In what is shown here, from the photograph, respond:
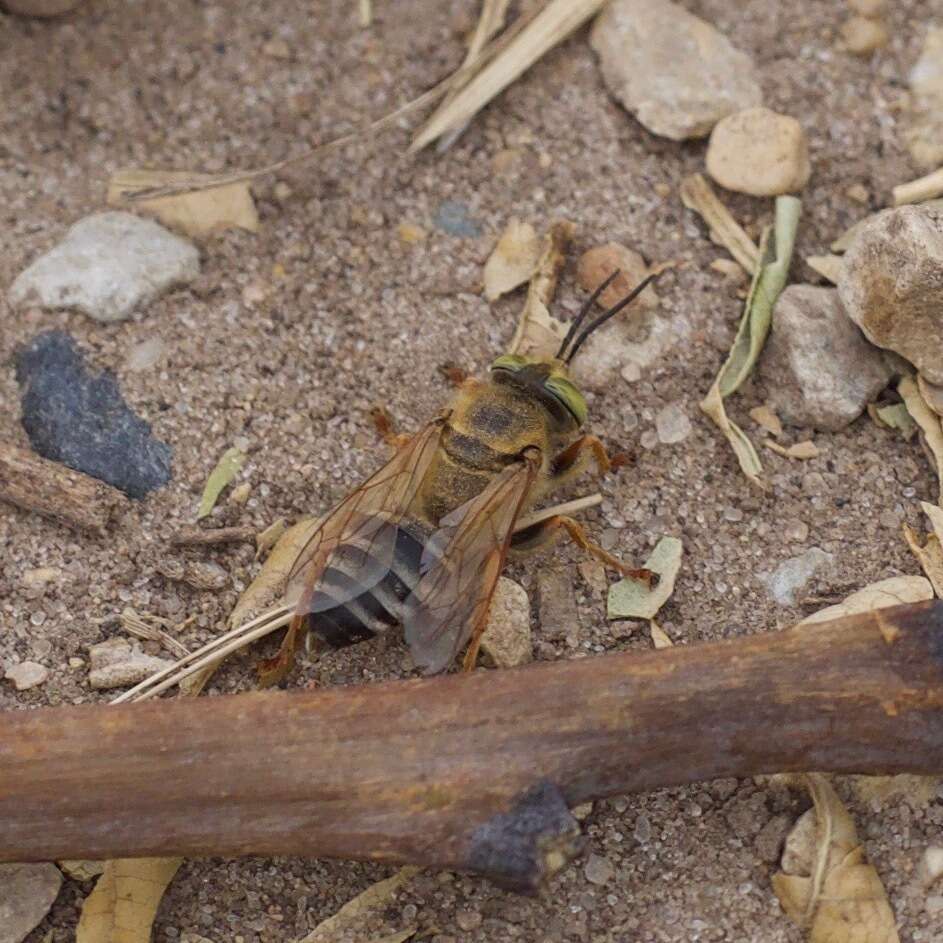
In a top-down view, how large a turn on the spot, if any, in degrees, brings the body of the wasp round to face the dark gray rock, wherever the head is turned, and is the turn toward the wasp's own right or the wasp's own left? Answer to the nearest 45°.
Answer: approximately 90° to the wasp's own left

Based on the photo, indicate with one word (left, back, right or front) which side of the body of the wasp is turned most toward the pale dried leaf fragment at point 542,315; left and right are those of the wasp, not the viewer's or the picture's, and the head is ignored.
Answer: front

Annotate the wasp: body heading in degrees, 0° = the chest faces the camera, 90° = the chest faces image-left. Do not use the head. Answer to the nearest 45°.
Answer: approximately 225°

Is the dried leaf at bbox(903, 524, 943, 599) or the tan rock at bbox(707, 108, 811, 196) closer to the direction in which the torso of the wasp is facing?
the tan rock

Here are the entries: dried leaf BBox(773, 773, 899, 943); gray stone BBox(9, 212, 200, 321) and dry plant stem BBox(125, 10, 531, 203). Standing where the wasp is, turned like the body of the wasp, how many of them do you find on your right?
1

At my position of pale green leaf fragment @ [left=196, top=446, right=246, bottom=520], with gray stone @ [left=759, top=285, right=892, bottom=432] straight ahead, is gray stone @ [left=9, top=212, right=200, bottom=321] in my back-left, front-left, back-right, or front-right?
back-left

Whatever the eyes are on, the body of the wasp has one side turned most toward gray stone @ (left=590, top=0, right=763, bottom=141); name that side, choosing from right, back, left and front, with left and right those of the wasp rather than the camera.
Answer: front

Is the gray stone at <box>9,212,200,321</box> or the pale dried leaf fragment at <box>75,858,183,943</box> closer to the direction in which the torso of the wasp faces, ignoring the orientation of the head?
the gray stone

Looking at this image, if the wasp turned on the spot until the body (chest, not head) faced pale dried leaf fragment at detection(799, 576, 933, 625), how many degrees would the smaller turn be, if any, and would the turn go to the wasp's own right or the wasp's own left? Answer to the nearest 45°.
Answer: approximately 45° to the wasp's own right

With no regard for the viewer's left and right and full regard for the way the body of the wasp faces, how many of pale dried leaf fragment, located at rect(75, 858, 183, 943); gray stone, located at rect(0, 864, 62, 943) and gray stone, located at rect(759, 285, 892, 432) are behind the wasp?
2

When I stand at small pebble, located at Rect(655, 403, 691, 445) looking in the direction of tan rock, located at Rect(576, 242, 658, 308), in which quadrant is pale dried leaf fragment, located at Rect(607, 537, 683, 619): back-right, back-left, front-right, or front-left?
back-left

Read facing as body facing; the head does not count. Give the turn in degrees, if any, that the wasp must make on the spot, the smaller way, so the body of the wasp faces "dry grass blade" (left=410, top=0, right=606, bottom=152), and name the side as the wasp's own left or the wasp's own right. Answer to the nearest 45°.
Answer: approximately 45° to the wasp's own left

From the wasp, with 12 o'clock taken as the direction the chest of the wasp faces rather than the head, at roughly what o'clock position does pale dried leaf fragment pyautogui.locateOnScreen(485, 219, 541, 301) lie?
The pale dried leaf fragment is roughly at 11 o'clock from the wasp.

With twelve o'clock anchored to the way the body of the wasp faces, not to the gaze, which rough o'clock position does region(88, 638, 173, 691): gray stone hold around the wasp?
The gray stone is roughly at 7 o'clock from the wasp.

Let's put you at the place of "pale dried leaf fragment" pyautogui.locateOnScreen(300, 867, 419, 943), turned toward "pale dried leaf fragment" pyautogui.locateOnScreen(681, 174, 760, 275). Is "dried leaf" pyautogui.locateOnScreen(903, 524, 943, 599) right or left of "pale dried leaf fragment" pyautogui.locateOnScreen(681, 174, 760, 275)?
right

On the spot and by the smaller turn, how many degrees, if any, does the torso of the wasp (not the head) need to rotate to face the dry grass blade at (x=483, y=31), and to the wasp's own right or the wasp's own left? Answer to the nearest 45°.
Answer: approximately 45° to the wasp's own left

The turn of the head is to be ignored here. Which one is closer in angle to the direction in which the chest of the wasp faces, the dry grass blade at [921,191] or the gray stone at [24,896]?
the dry grass blade
